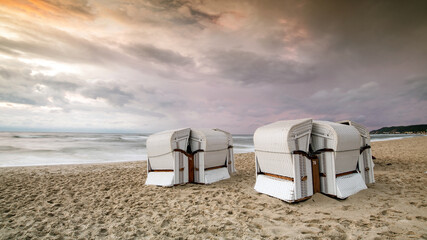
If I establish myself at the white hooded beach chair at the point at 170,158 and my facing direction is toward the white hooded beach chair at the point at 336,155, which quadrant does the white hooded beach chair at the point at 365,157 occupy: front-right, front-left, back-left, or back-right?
front-left

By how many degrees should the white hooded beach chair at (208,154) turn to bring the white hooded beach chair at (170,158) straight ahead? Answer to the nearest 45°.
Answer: approximately 45° to its left

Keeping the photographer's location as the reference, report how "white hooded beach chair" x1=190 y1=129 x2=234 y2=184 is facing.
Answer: facing away from the viewer and to the left of the viewer

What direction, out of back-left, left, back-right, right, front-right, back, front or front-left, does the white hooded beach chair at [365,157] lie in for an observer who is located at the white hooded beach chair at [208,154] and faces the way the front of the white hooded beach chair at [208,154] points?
back-right

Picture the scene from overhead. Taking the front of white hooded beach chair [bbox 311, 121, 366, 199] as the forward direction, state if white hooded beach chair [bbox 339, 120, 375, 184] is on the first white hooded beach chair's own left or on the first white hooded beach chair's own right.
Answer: on the first white hooded beach chair's own right

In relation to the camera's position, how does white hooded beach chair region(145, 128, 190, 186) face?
facing away from the viewer and to the right of the viewer

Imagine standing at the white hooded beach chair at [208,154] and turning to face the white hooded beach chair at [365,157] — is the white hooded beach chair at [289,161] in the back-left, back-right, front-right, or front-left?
front-right

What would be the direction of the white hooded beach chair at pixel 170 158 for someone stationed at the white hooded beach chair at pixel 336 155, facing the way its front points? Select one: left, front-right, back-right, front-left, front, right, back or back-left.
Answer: front-left

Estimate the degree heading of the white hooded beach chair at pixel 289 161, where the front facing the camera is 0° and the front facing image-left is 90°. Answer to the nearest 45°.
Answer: approximately 225°

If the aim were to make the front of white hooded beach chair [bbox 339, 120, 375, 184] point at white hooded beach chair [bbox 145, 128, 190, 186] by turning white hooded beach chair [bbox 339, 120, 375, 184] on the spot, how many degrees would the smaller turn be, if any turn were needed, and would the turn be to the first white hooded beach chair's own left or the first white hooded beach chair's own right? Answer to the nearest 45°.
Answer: approximately 45° to the first white hooded beach chair's own left

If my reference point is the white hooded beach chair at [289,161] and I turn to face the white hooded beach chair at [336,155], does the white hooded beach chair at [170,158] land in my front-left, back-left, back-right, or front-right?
back-left

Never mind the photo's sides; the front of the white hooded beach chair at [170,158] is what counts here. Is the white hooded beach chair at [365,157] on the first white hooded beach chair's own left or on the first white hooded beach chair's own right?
on the first white hooded beach chair's own right

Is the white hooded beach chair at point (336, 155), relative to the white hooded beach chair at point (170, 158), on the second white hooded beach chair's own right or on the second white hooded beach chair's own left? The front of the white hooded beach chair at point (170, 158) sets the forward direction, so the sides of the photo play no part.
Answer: on the second white hooded beach chair's own right
